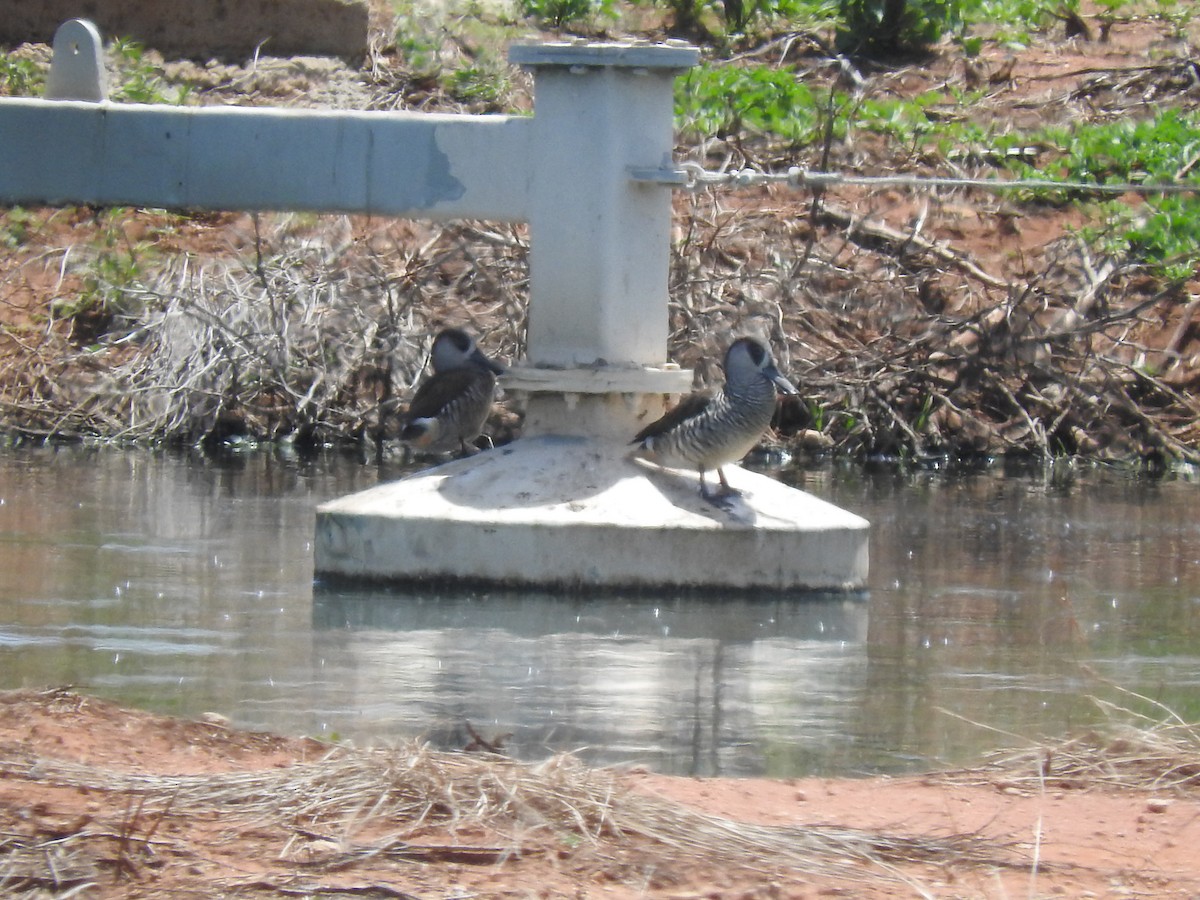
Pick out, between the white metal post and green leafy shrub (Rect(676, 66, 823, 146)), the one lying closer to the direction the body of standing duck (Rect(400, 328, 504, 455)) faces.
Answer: the green leafy shrub

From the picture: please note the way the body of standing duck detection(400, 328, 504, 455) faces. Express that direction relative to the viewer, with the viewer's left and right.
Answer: facing away from the viewer and to the right of the viewer

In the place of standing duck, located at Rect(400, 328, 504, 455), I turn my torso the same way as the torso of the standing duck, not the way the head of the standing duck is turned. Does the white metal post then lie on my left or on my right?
on my right

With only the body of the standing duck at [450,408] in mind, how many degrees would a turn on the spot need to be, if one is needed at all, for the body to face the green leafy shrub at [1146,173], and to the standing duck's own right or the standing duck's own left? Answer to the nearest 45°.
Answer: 0° — it already faces it

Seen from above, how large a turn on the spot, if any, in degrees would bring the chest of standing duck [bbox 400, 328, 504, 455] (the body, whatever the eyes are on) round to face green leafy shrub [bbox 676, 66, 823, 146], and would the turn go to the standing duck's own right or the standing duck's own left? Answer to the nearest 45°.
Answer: approximately 45° to the standing duck's own left
